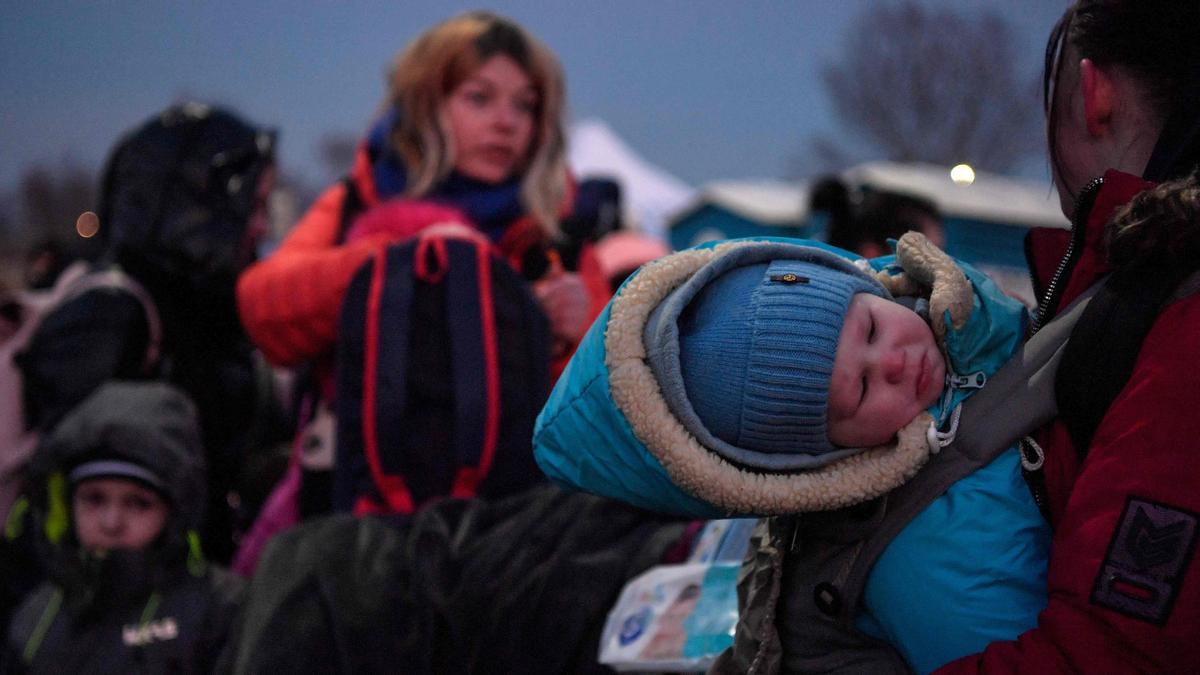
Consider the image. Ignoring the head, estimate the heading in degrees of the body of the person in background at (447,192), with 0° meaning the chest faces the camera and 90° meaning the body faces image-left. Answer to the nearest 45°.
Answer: approximately 315°

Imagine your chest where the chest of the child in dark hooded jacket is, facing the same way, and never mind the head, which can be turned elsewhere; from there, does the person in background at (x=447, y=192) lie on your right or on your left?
on your left

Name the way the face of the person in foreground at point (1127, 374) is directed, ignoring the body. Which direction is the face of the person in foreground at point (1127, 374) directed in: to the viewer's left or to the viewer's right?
to the viewer's left

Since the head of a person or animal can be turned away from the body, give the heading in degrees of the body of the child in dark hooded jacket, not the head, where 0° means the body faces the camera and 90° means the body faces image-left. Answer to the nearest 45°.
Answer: approximately 0°

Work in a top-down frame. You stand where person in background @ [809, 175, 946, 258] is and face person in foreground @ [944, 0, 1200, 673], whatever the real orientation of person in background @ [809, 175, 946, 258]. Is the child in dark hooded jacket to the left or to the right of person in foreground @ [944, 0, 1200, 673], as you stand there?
right
